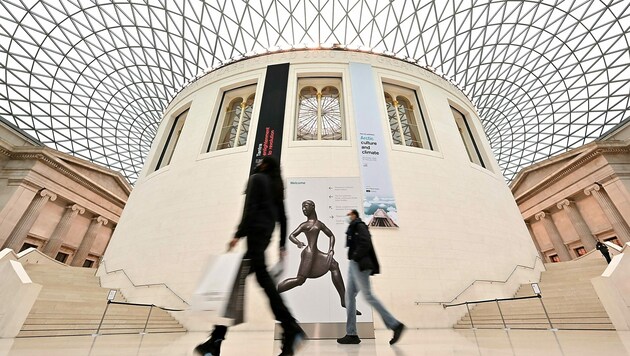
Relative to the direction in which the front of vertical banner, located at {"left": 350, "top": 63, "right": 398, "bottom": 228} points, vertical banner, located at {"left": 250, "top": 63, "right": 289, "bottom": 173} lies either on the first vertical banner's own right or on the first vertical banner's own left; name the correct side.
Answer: on the first vertical banner's own right

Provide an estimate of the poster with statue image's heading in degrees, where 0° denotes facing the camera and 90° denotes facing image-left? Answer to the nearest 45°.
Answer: approximately 0°

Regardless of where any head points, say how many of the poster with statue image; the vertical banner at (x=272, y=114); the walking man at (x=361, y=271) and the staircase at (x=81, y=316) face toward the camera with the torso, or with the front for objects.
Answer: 3

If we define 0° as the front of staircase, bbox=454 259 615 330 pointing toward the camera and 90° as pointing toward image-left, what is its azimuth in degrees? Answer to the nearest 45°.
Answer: approximately 0°
